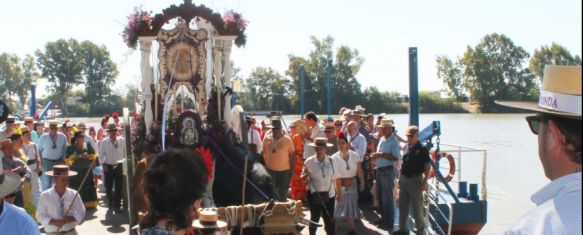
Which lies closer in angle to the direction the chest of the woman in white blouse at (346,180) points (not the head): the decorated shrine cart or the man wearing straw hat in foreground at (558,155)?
the man wearing straw hat in foreground

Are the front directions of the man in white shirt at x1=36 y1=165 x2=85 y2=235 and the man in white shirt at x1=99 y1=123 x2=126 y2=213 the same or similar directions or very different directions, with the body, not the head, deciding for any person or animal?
same or similar directions

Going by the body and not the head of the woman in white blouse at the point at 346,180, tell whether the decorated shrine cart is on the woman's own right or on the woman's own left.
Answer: on the woman's own right

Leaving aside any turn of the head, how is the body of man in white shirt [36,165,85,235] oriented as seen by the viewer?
toward the camera

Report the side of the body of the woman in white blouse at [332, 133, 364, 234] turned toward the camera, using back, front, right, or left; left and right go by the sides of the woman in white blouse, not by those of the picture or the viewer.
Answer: front

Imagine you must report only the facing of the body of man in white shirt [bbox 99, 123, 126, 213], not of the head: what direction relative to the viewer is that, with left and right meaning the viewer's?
facing the viewer

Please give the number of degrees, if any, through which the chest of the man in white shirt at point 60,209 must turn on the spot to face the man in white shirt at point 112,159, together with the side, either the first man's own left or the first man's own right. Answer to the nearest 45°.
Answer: approximately 180°

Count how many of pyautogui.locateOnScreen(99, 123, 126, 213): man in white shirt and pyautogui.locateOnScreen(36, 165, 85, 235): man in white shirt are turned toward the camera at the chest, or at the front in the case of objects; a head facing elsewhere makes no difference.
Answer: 2

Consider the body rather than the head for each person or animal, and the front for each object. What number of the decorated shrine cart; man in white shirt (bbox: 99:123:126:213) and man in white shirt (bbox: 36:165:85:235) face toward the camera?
3

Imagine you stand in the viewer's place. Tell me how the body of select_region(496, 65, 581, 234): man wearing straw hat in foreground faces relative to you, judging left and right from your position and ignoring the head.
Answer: facing away from the viewer and to the left of the viewer
